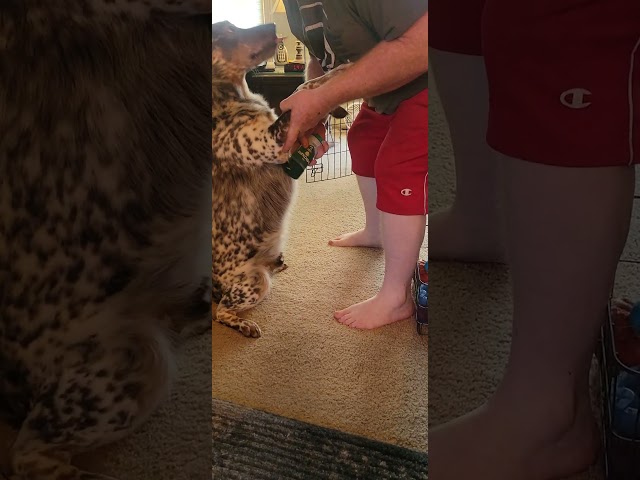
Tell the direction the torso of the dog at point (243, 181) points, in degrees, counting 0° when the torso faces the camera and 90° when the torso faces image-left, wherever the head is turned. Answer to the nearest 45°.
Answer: approximately 270°
